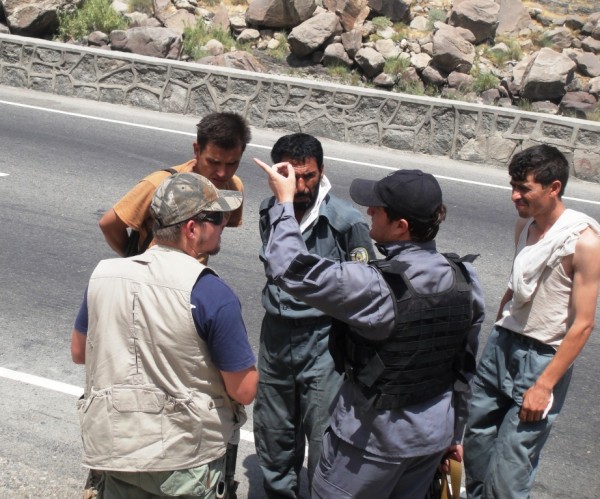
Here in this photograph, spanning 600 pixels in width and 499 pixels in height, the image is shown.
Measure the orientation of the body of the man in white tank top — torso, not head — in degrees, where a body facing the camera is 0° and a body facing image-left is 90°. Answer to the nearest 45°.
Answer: approximately 45°

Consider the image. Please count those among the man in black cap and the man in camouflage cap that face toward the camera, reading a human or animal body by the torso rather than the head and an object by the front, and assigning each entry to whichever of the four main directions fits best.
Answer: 0

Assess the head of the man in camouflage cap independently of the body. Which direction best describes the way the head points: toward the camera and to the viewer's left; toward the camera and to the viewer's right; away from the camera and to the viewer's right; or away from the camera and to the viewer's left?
away from the camera and to the viewer's right

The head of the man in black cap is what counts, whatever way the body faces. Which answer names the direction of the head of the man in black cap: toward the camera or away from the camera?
away from the camera

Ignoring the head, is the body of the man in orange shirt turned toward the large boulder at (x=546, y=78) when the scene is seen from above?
no

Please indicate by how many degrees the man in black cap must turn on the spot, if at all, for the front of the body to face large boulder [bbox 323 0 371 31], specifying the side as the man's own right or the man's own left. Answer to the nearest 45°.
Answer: approximately 45° to the man's own right

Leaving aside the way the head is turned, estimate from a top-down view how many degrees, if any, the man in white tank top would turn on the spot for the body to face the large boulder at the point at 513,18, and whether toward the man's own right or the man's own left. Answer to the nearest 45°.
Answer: approximately 135° to the man's own right

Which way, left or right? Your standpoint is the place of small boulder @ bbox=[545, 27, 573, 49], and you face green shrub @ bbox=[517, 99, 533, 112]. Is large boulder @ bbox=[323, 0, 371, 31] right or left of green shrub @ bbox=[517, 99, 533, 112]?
right

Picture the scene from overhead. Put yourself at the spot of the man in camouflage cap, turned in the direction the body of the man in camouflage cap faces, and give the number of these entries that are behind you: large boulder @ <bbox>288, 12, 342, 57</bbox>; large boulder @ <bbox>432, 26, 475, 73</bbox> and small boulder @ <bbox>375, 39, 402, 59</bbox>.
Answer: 0

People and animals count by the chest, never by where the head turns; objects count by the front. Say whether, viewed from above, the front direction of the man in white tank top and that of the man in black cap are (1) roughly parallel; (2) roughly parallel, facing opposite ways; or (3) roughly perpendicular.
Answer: roughly perpendicular

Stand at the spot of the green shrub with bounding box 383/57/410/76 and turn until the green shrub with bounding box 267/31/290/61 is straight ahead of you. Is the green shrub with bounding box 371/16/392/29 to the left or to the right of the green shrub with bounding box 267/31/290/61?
right

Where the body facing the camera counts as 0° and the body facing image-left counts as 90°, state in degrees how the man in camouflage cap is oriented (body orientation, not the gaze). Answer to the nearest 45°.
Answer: approximately 225°

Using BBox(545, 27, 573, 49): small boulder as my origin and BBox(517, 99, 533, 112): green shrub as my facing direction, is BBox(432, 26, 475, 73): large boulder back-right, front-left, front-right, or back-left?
front-right

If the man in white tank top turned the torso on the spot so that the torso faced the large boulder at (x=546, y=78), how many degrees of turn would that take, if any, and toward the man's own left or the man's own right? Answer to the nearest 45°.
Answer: approximately 135° to the man's own right

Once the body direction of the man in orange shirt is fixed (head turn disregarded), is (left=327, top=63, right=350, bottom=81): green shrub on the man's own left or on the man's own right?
on the man's own left

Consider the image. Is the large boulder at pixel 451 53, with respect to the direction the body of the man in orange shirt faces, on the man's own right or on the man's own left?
on the man's own left
